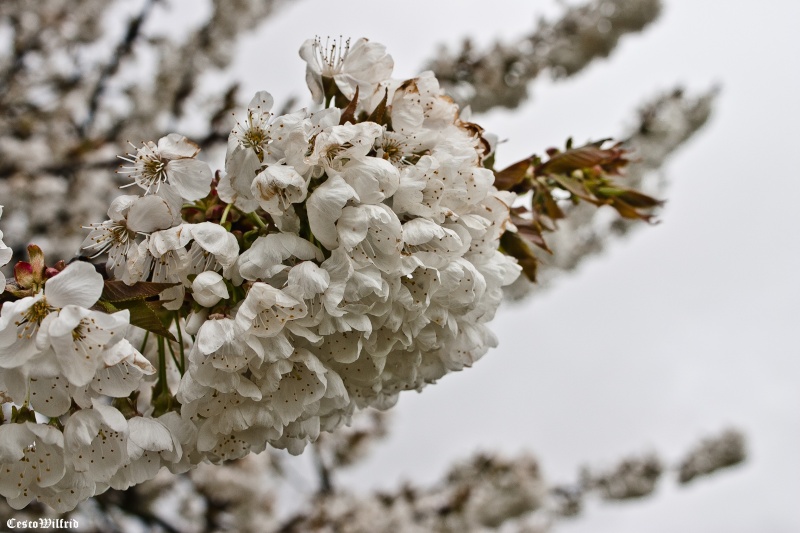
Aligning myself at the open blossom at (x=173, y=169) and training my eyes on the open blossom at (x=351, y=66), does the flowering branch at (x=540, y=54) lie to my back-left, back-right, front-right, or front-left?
front-left

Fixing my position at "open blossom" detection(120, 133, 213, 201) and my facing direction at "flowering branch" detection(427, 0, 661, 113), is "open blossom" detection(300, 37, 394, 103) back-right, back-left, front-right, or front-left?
front-right

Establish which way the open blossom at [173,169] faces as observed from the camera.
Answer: facing the viewer and to the left of the viewer
